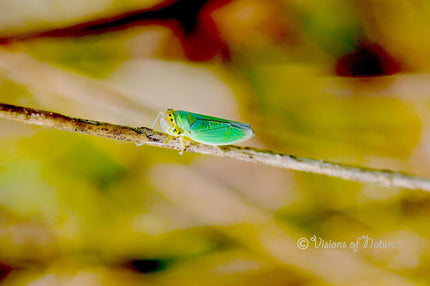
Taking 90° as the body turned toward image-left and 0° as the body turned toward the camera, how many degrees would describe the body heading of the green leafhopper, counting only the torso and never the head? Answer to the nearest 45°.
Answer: approximately 90°
